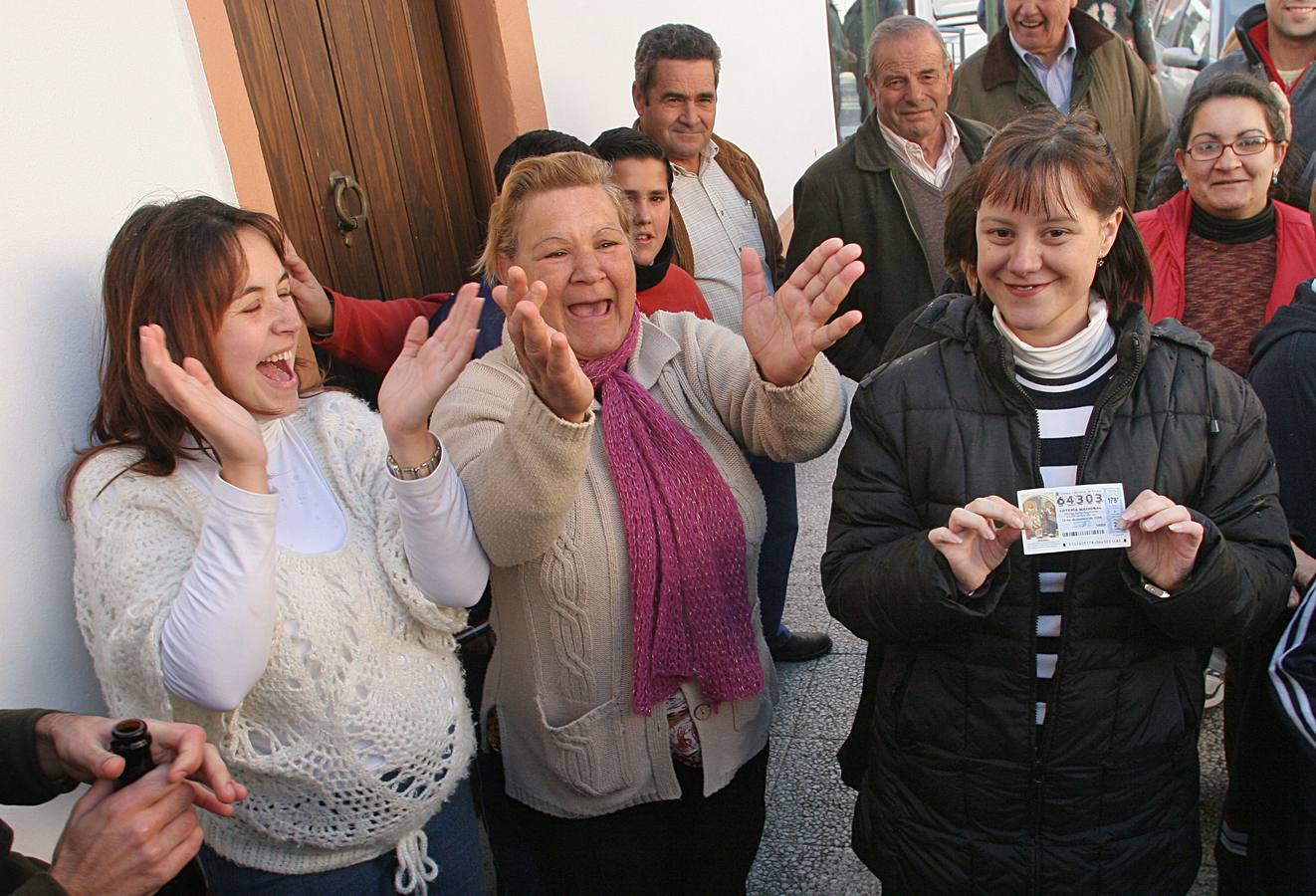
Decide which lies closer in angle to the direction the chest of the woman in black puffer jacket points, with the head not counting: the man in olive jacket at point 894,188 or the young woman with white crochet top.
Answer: the young woman with white crochet top

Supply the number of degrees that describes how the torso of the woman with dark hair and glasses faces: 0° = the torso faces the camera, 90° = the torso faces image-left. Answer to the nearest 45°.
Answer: approximately 0°

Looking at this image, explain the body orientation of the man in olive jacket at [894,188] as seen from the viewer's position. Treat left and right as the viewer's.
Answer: facing the viewer and to the right of the viewer

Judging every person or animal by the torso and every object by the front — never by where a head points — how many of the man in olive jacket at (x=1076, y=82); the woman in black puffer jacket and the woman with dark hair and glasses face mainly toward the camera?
3

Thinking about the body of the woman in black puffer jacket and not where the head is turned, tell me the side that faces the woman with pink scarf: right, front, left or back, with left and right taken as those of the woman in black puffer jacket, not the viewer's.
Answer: right

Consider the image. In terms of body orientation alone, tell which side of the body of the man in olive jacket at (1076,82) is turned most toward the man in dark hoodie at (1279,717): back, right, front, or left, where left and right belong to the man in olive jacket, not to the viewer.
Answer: front

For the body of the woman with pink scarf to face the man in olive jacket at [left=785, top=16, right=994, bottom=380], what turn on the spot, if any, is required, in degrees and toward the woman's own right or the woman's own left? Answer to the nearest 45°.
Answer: approximately 90° to the woman's own left

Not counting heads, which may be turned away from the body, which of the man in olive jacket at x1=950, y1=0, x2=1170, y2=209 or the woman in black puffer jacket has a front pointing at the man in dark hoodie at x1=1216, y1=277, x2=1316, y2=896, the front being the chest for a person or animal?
the man in olive jacket

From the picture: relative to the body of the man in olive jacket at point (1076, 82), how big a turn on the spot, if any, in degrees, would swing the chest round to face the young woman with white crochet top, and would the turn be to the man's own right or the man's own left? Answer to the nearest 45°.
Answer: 0° — they already face them

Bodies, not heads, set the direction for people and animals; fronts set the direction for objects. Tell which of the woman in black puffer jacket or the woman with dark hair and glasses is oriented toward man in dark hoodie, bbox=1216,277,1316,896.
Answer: the woman with dark hair and glasses

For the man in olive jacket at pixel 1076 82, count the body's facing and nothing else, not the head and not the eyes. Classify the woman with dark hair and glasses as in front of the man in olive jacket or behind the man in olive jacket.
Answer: in front

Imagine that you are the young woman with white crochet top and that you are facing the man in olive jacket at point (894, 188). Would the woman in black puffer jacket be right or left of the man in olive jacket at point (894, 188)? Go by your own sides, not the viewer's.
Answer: right
